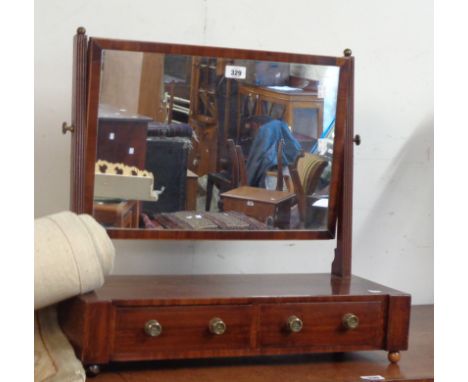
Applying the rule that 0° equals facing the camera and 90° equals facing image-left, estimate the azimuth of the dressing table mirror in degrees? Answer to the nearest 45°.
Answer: approximately 0°
